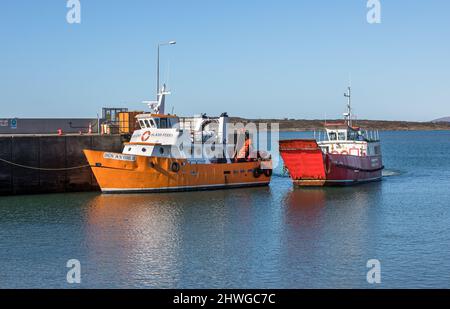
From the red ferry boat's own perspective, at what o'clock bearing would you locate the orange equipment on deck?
The orange equipment on deck is roughly at 1 o'clock from the red ferry boat.

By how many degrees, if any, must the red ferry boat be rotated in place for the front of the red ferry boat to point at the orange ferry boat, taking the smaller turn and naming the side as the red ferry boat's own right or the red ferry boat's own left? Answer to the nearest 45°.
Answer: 0° — it already faces it

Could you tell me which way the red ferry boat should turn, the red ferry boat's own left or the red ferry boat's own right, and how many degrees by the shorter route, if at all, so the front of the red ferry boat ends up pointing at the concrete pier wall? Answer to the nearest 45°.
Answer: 0° — it already faces it

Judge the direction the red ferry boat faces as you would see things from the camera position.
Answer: facing the viewer and to the left of the viewer
